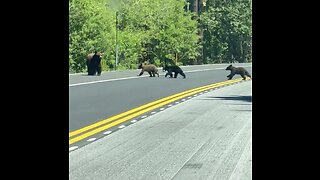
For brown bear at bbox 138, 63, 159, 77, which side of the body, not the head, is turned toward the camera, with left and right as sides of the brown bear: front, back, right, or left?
left
